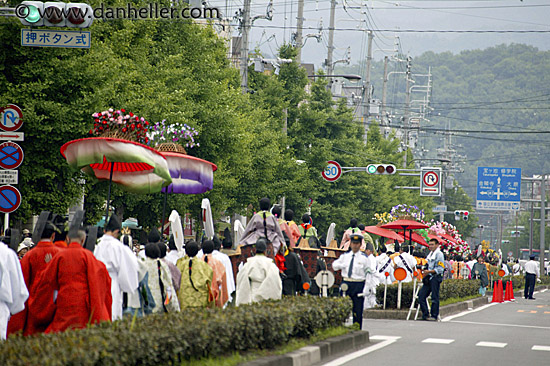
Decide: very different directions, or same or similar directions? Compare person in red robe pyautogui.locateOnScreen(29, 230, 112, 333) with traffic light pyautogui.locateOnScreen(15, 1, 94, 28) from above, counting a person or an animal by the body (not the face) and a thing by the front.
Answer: very different directions

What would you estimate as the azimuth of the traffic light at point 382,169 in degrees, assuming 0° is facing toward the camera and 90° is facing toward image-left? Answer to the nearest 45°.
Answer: approximately 0°

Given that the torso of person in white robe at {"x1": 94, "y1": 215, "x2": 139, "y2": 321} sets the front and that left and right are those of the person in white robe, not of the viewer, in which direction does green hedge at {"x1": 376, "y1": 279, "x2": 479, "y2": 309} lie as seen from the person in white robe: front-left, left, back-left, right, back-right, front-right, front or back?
front

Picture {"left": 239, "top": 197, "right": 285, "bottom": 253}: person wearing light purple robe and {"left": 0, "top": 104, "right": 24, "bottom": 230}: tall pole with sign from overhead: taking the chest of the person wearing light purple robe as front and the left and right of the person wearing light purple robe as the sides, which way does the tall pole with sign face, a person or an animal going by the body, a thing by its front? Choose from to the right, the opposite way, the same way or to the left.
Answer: the opposite way

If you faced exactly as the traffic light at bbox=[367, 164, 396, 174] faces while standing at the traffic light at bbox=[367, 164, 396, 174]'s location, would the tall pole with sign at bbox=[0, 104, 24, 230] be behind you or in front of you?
in front

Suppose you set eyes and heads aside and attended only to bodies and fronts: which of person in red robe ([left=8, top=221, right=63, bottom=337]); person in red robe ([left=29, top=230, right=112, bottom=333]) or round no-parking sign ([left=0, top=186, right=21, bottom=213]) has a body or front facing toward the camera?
the round no-parking sign

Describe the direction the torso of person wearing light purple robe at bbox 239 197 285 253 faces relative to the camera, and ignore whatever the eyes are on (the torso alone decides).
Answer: away from the camera

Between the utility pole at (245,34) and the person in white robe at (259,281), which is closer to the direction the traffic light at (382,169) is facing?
the person in white robe

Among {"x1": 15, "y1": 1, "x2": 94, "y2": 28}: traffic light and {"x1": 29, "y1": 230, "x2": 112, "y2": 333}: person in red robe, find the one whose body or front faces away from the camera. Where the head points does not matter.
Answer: the person in red robe

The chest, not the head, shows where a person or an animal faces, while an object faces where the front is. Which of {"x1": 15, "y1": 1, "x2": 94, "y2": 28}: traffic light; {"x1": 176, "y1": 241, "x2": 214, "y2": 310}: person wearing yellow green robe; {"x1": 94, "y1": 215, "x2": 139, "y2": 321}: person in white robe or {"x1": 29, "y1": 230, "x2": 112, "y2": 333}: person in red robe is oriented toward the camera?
the traffic light

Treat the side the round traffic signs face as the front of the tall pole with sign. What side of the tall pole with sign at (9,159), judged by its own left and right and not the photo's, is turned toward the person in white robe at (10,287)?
front

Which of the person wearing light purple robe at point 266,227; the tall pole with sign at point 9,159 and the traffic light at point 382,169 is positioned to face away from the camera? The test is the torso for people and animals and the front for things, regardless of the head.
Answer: the person wearing light purple robe

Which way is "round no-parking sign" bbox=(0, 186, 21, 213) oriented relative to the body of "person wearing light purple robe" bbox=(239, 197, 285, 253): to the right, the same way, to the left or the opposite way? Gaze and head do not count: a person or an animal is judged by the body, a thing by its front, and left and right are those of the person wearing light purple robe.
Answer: the opposite way

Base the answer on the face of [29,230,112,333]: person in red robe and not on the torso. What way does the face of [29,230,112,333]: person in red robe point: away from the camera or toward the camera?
away from the camera

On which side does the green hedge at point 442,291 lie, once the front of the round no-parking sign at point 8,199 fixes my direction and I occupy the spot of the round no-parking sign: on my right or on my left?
on my left

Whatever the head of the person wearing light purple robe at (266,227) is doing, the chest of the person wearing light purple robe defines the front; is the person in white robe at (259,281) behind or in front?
behind

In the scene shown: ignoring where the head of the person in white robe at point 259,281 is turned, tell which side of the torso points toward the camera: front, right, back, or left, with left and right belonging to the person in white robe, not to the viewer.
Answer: back
